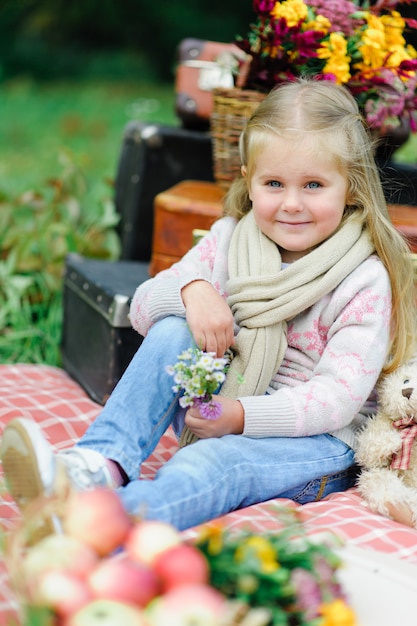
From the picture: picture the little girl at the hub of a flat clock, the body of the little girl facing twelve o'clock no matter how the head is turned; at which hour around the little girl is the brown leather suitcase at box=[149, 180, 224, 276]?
The brown leather suitcase is roughly at 4 o'clock from the little girl.

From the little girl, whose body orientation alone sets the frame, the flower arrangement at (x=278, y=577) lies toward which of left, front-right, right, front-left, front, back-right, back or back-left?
front-left

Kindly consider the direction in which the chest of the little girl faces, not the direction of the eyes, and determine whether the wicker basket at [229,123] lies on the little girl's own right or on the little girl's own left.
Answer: on the little girl's own right

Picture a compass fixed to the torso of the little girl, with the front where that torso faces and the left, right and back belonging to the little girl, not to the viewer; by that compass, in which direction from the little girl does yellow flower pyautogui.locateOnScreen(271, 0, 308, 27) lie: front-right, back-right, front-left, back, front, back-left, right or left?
back-right

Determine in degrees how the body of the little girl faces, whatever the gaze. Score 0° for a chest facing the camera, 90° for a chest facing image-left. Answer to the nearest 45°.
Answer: approximately 45°

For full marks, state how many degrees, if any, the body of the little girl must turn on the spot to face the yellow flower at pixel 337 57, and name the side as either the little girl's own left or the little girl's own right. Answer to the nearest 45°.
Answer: approximately 135° to the little girl's own right

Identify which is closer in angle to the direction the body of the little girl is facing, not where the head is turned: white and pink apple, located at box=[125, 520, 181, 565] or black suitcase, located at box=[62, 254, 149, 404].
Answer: the white and pink apple

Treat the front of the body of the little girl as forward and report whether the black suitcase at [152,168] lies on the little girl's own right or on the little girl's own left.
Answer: on the little girl's own right

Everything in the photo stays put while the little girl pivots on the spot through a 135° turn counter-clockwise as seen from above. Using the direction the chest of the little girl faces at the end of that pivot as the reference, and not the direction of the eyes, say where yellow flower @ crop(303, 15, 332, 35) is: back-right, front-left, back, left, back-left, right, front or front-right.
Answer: left

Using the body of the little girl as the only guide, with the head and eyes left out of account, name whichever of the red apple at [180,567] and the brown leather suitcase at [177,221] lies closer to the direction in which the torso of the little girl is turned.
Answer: the red apple

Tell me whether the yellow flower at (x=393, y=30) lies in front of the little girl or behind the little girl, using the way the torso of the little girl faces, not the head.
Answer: behind
